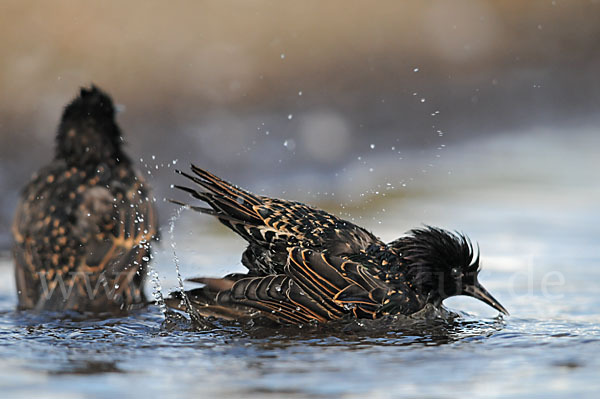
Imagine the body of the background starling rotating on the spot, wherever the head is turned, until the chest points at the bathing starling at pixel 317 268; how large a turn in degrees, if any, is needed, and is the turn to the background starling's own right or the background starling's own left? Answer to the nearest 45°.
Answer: approximately 135° to the background starling's own right

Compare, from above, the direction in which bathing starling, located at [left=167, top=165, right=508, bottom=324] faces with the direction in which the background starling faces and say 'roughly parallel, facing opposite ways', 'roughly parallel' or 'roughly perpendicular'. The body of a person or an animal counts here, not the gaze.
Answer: roughly perpendicular

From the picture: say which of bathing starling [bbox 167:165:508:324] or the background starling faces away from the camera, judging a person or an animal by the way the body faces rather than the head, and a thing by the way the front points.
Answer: the background starling

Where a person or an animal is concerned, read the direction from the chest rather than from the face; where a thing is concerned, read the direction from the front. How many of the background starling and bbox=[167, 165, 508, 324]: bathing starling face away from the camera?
1

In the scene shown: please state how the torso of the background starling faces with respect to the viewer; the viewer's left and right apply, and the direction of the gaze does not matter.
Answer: facing away from the viewer

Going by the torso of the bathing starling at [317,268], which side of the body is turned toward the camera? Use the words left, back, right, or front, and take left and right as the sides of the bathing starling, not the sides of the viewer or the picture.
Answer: right
